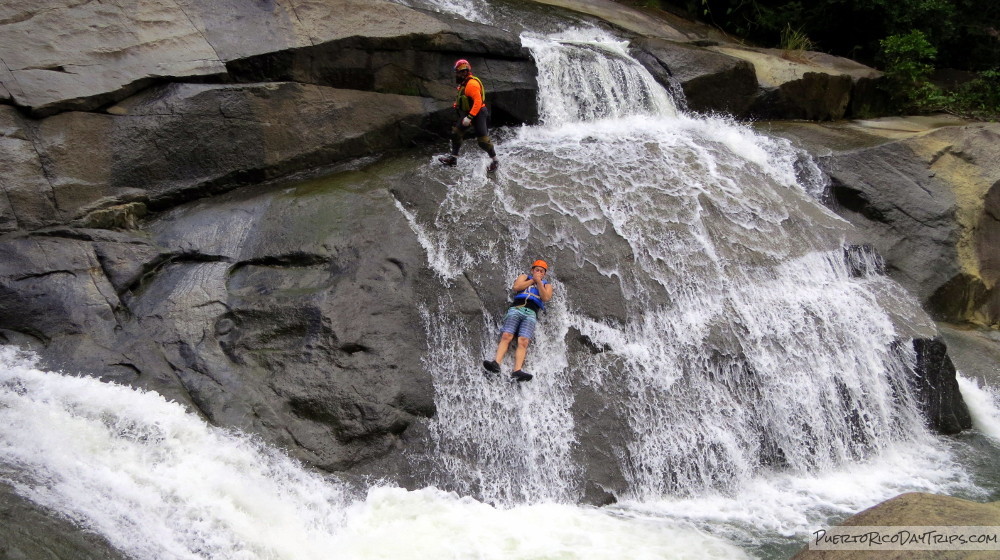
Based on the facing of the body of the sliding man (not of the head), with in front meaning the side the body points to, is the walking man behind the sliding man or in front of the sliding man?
behind

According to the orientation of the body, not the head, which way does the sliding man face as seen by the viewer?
toward the camera
